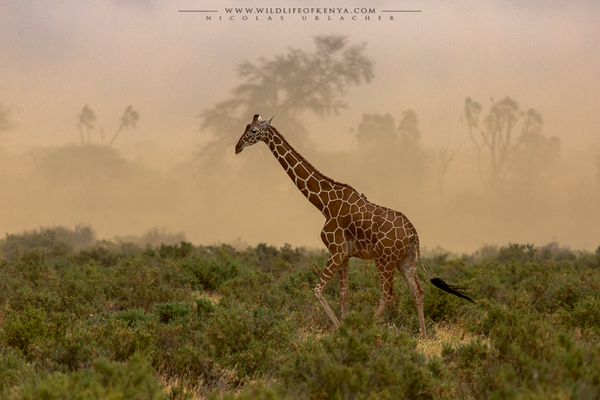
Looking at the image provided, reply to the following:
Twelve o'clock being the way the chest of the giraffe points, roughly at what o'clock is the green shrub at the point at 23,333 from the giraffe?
The green shrub is roughly at 11 o'clock from the giraffe.

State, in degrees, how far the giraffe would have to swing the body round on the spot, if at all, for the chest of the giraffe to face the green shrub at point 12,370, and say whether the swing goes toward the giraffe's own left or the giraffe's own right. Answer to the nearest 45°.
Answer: approximately 45° to the giraffe's own left

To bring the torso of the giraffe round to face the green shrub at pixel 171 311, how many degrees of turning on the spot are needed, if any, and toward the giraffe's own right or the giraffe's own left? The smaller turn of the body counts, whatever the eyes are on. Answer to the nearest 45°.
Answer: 0° — it already faces it

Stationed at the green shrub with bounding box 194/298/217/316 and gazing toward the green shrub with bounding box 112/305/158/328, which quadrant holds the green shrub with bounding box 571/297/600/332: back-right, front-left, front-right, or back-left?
back-left

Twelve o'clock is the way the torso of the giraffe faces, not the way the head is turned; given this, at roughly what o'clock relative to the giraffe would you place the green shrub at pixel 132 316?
The green shrub is roughly at 12 o'clock from the giraffe.

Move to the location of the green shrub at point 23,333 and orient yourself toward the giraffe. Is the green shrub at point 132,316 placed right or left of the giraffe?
left

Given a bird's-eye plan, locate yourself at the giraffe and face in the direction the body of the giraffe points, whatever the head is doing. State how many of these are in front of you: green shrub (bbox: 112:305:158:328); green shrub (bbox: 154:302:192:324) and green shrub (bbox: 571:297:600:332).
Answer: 2

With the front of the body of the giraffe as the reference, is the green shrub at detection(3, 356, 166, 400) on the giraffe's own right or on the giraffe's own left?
on the giraffe's own left

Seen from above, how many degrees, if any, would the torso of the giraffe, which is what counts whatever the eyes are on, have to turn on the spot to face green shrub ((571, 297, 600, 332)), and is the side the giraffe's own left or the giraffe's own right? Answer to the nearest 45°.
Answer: approximately 180°

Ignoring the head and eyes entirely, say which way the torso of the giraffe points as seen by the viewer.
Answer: to the viewer's left
